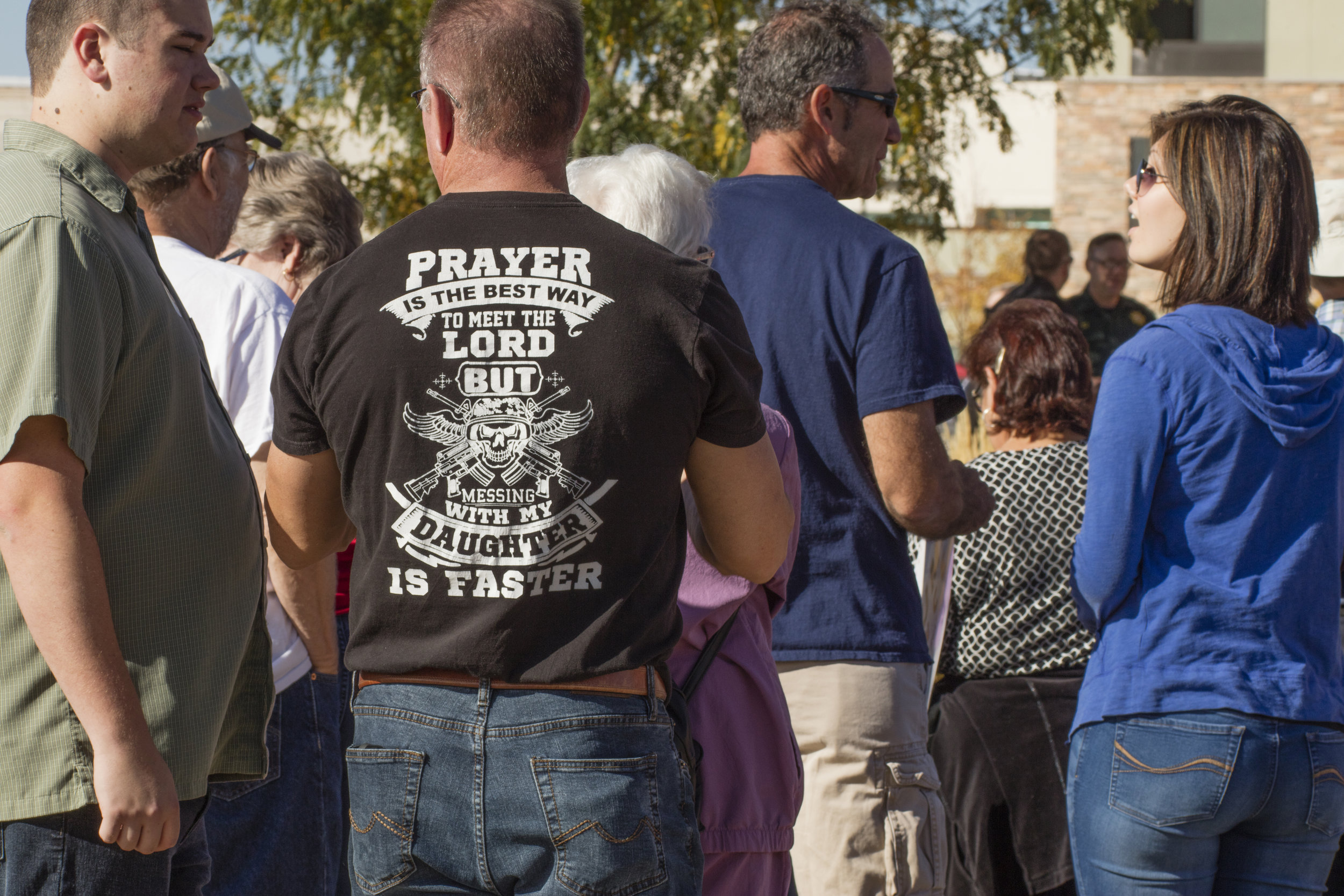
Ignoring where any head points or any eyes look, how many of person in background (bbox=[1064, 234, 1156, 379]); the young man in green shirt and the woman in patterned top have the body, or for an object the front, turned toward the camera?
1

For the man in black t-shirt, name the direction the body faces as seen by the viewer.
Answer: away from the camera

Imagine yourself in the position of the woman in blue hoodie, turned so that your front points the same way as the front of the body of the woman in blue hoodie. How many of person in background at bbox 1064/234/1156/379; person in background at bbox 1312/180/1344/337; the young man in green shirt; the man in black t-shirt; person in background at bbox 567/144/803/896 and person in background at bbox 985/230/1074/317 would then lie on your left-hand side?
3

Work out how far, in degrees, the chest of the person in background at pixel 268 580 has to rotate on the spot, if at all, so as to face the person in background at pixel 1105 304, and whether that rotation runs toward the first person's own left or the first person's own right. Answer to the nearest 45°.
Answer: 0° — they already face them

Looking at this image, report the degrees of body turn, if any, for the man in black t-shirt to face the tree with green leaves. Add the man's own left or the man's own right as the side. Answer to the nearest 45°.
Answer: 0° — they already face it

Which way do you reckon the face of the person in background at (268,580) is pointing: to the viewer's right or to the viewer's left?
to the viewer's right

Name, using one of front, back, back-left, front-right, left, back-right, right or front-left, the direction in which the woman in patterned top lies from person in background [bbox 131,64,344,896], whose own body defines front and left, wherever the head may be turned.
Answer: front-right

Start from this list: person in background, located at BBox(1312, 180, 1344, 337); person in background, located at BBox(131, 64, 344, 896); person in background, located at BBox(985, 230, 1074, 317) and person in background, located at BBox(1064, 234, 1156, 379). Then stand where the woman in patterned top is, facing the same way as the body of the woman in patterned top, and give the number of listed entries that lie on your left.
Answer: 1

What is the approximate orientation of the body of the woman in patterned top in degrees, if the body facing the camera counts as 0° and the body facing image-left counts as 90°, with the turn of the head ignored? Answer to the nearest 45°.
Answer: approximately 135°

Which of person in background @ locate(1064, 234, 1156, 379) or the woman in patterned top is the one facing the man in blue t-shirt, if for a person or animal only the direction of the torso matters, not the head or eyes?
the person in background

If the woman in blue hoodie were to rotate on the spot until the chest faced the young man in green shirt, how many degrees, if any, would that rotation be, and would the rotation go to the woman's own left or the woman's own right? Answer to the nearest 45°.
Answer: approximately 90° to the woman's own left

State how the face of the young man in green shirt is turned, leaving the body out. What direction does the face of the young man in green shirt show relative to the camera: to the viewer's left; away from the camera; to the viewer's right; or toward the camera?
to the viewer's right

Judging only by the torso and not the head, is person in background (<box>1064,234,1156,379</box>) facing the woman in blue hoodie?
yes

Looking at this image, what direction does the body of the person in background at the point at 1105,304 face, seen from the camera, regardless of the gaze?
toward the camera

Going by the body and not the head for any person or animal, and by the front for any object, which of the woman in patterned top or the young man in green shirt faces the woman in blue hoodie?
the young man in green shirt

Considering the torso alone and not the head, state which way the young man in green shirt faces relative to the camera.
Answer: to the viewer's right

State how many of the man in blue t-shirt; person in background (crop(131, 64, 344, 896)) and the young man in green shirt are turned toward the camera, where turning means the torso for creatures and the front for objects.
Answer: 0
